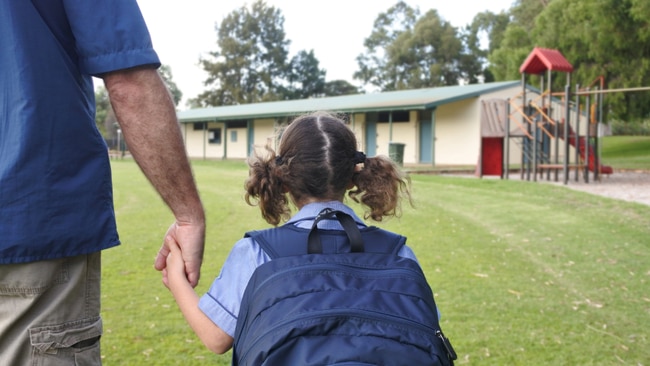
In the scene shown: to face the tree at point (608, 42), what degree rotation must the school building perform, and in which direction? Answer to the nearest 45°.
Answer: approximately 90° to its left

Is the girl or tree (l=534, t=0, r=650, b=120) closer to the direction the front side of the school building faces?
the girl

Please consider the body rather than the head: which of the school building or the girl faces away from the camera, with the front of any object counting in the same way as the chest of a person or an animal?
the girl

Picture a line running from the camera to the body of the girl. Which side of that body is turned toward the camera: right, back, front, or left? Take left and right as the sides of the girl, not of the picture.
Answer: back

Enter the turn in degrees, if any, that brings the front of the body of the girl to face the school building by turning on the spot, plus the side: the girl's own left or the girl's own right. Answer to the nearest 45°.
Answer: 0° — they already face it

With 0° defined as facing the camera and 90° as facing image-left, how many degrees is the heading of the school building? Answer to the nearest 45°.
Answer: approximately 45°

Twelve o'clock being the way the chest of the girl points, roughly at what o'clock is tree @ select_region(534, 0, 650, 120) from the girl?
The tree is roughly at 1 o'clock from the girl.

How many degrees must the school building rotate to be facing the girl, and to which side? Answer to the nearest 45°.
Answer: approximately 45° to its left

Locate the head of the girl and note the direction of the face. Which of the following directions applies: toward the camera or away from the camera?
away from the camera

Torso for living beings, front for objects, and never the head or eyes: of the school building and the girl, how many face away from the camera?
1
